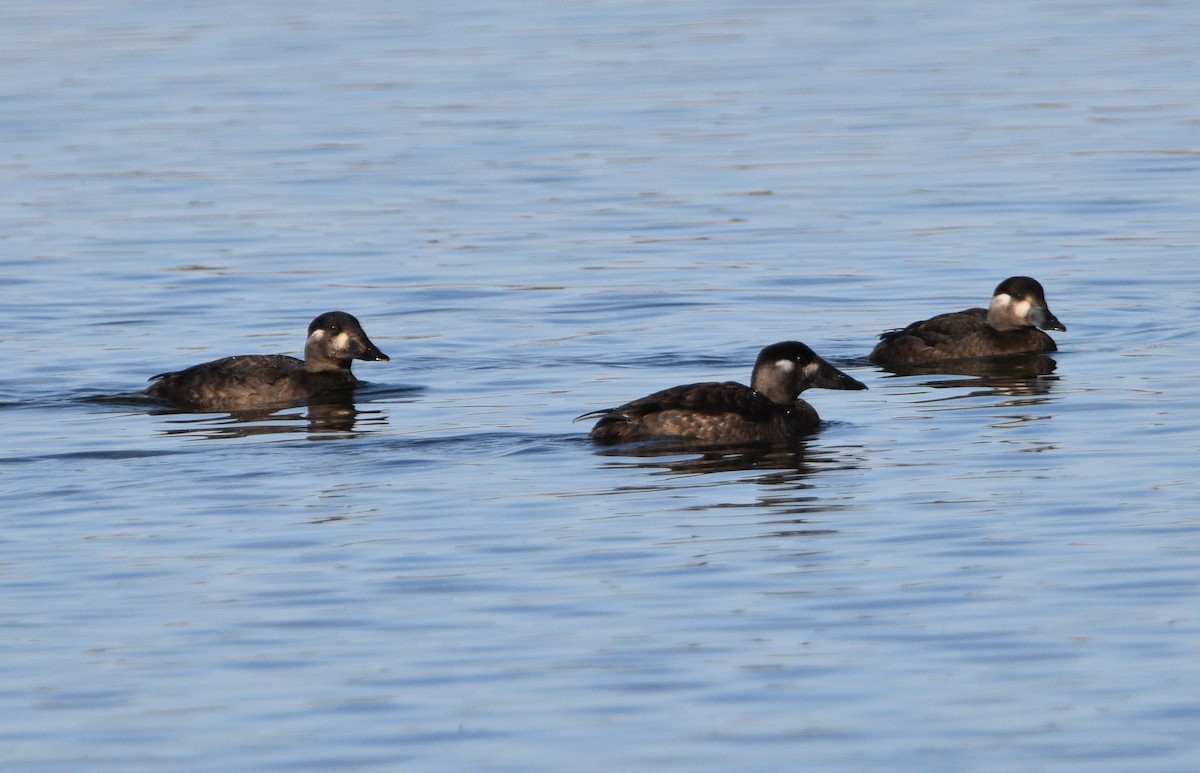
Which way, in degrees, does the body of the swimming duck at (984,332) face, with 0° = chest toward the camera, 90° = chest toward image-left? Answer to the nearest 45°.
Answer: approximately 270°

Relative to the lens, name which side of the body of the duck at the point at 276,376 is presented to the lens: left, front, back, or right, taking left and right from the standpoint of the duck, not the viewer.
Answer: right

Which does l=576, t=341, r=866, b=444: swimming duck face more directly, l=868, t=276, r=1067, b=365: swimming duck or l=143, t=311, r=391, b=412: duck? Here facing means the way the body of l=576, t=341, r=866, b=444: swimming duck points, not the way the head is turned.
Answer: the swimming duck

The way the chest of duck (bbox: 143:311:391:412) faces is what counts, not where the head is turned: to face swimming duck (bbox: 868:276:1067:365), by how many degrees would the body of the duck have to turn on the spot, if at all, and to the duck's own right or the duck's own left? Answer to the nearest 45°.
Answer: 0° — it already faces it

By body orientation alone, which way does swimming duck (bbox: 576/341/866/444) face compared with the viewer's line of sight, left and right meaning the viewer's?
facing to the right of the viewer

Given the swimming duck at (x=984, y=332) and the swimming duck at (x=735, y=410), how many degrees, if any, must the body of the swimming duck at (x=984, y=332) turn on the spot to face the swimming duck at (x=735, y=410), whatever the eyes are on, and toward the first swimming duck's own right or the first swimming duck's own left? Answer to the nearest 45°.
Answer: approximately 135° to the first swimming duck's own right

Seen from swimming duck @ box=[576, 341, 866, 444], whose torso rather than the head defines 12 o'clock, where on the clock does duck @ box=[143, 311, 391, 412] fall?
The duck is roughly at 7 o'clock from the swimming duck.
